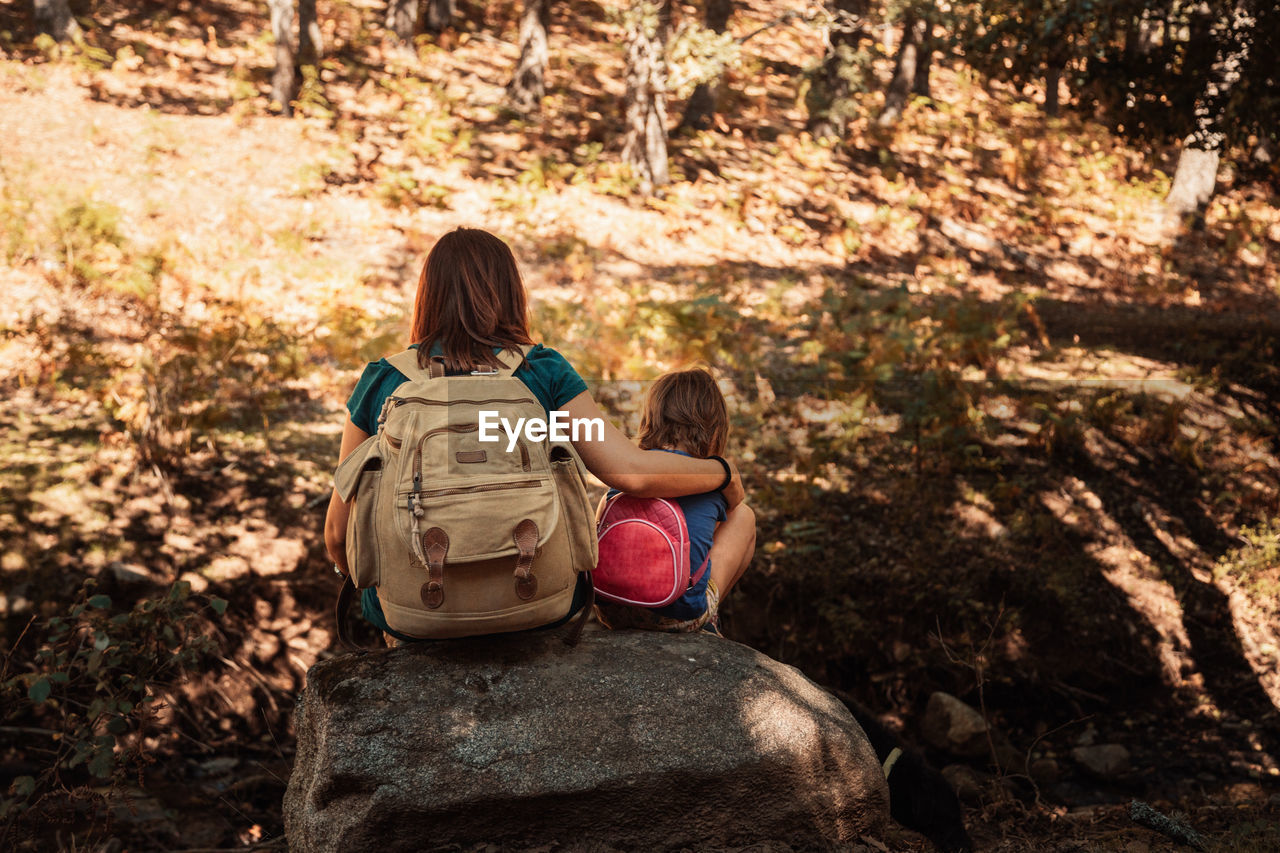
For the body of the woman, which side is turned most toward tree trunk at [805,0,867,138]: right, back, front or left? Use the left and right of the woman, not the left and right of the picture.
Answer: front

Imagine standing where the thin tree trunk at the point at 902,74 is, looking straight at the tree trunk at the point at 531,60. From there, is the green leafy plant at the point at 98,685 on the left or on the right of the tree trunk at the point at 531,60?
left

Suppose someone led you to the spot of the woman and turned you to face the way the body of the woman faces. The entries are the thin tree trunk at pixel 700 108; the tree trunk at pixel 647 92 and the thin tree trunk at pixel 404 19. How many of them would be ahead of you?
3

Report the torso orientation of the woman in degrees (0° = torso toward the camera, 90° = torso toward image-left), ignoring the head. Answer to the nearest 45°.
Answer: approximately 180°

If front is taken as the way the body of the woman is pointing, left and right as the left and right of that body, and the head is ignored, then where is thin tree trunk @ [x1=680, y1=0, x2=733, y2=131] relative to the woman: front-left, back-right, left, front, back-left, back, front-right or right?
front

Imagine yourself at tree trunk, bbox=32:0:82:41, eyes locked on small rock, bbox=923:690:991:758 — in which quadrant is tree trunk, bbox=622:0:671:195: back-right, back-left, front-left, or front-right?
front-left

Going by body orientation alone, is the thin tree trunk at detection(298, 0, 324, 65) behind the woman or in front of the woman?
in front

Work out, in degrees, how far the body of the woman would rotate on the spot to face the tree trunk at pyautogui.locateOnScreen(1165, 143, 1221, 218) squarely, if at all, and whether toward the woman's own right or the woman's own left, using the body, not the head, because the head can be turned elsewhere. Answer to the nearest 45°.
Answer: approximately 45° to the woman's own right

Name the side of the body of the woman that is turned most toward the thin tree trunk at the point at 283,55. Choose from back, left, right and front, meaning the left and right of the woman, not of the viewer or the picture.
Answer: front

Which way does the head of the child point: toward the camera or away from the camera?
away from the camera

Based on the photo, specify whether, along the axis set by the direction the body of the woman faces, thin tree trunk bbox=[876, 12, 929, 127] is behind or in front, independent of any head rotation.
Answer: in front

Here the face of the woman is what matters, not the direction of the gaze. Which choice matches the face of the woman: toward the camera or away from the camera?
away from the camera
